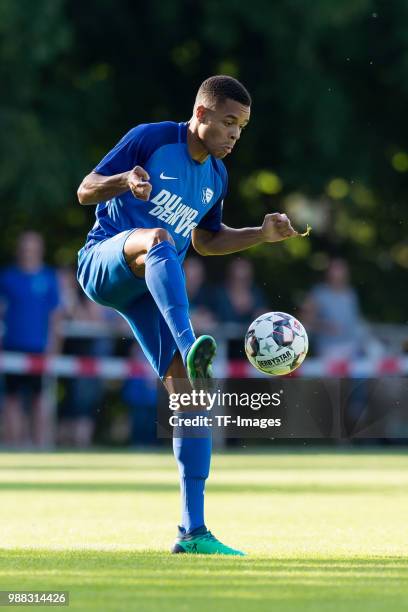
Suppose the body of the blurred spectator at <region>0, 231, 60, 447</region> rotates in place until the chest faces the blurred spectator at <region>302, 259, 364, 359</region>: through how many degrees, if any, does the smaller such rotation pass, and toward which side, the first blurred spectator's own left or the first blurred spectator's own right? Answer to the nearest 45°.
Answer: approximately 90° to the first blurred spectator's own left

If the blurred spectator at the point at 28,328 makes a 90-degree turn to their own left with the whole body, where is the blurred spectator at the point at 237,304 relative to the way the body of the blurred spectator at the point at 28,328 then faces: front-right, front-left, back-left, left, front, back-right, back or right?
front

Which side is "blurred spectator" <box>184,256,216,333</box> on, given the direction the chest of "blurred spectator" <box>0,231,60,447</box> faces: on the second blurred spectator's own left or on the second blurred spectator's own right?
on the second blurred spectator's own left

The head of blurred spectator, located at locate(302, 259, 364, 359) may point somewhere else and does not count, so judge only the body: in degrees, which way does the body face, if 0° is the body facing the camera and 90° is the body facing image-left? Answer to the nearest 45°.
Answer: approximately 0°

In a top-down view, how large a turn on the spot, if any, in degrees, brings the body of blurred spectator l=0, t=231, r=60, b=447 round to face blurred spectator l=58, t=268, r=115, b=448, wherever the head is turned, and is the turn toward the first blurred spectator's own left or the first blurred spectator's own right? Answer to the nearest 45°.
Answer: approximately 135° to the first blurred spectator's own left

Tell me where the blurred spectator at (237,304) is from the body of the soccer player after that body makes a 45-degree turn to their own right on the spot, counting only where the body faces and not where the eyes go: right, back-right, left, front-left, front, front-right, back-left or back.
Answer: back

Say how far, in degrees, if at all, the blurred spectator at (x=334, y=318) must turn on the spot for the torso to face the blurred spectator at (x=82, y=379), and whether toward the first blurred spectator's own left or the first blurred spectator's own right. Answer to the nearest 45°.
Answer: approximately 90° to the first blurred spectator's own right

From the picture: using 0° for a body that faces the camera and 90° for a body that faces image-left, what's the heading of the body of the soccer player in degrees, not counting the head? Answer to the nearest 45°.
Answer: approximately 315°

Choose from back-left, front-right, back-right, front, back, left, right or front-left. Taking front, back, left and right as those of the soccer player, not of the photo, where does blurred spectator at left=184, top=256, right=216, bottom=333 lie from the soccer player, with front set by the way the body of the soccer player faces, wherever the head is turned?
back-left

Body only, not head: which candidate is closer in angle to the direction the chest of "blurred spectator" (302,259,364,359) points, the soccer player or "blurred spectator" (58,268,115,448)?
the soccer player

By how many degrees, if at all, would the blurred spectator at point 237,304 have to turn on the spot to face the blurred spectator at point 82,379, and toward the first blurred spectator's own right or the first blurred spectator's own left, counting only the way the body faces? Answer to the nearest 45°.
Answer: approximately 90° to the first blurred spectator's own right
